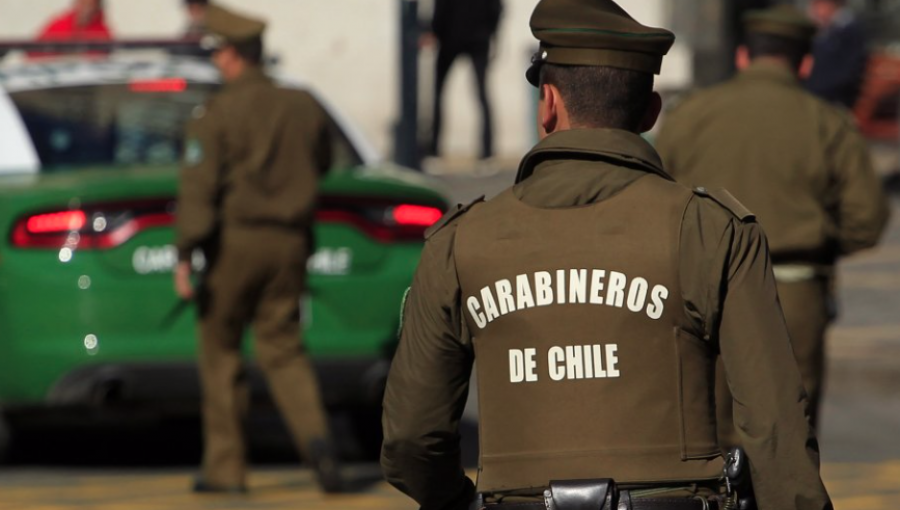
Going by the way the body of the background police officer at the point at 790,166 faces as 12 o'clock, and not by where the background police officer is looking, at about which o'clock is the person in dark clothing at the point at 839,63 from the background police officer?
The person in dark clothing is roughly at 12 o'clock from the background police officer.

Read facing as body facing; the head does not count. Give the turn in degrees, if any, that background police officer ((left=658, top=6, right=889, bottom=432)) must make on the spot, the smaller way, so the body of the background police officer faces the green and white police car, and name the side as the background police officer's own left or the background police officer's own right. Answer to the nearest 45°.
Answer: approximately 90° to the background police officer's own left

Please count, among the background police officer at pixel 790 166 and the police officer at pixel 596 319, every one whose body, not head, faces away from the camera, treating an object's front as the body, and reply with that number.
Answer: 2

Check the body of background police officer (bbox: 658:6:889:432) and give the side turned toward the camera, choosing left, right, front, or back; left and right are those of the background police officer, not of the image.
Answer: back

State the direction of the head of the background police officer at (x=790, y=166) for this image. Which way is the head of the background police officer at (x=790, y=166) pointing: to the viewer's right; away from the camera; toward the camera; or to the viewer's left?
away from the camera

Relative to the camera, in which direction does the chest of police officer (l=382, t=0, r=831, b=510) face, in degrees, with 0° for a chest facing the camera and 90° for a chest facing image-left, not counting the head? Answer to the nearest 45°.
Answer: approximately 180°

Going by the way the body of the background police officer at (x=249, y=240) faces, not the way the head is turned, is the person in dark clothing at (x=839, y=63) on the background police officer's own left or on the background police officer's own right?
on the background police officer's own right

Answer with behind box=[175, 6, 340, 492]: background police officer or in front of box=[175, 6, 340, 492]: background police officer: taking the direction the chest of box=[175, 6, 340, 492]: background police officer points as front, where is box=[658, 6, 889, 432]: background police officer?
behind

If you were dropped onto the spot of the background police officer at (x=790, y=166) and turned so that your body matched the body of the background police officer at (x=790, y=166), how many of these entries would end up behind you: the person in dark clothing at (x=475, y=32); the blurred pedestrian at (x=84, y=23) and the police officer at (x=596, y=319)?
1

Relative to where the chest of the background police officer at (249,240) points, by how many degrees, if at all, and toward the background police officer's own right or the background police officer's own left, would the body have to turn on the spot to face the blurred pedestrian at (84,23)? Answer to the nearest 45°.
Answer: approximately 45° to the background police officer's own right

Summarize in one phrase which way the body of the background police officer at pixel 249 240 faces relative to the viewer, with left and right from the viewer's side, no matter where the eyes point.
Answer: facing away from the viewer and to the left of the viewer
